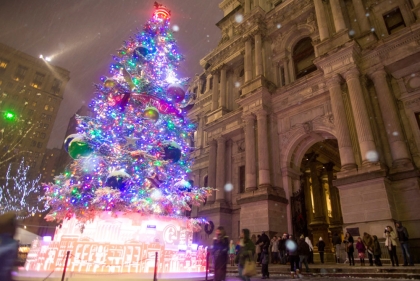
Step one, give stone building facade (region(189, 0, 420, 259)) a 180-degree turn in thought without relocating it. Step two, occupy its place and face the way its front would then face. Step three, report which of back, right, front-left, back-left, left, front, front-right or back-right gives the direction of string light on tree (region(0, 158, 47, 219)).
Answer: back-left

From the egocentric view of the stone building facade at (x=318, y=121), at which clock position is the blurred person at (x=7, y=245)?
The blurred person is roughly at 11 o'clock from the stone building facade.

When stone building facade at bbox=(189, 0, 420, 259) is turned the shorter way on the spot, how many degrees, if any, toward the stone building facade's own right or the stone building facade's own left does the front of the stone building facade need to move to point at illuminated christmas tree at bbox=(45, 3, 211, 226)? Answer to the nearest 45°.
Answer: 0° — it already faces it

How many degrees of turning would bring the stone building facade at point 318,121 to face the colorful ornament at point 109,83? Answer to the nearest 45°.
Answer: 0° — it already faces it

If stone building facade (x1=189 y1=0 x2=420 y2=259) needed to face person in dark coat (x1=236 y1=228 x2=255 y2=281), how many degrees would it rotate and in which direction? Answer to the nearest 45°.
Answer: approximately 45° to its left

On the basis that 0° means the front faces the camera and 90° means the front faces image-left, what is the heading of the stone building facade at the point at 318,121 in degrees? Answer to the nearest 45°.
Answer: approximately 45°
